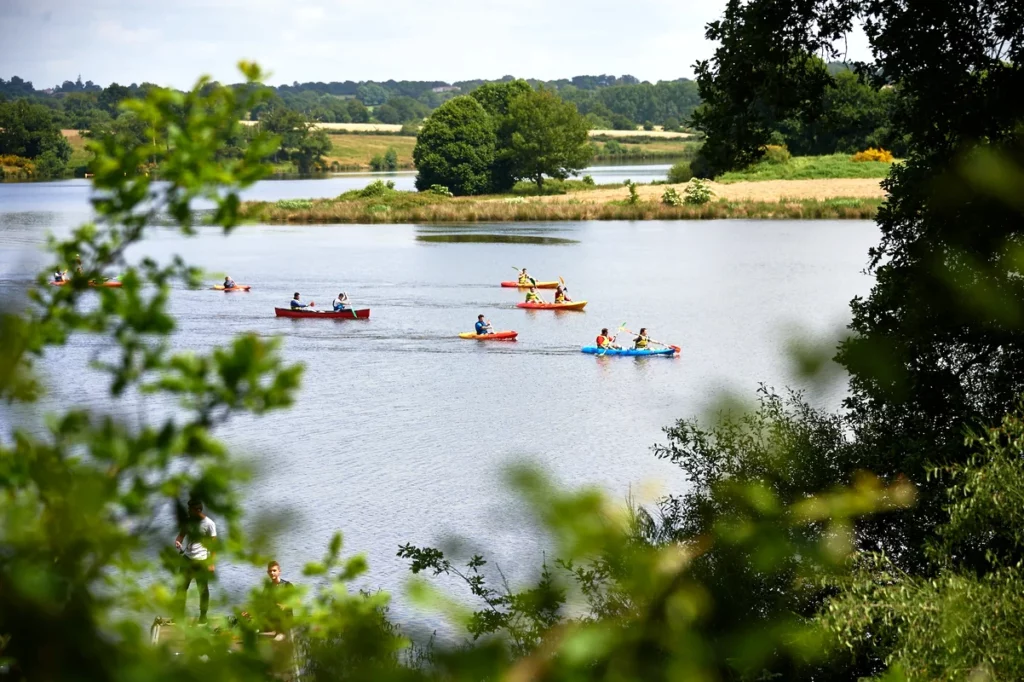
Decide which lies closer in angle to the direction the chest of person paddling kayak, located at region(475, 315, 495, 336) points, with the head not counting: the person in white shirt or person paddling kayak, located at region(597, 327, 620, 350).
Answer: the person paddling kayak

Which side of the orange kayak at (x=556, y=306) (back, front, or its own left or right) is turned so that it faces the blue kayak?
right

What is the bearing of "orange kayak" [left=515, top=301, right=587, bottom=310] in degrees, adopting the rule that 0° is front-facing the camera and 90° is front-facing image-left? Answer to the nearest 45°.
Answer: approximately 270°

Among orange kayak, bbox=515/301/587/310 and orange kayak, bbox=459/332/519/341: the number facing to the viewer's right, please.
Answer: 2

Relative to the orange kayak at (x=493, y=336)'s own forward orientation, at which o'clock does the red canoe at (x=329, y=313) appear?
The red canoe is roughly at 7 o'clock from the orange kayak.

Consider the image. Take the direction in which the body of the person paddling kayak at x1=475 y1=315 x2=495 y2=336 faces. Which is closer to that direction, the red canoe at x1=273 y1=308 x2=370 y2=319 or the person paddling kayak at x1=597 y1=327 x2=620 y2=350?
the person paddling kayak

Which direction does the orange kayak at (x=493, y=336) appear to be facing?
to the viewer's right

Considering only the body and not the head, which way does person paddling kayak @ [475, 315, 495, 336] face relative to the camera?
to the viewer's right

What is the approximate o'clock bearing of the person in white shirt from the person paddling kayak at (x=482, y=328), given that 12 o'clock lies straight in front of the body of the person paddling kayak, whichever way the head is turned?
The person in white shirt is roughly at 3 o'clock from the person paddling kayak.
